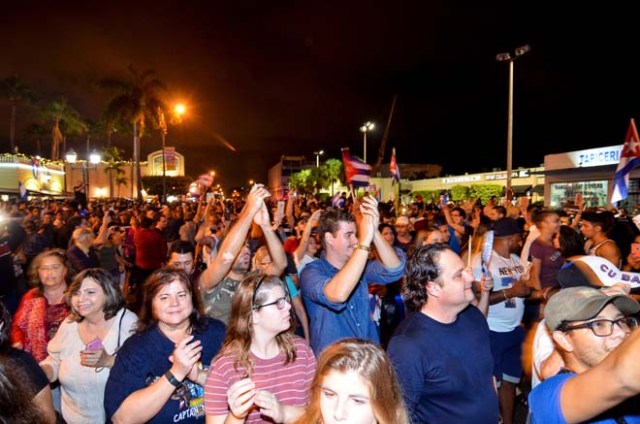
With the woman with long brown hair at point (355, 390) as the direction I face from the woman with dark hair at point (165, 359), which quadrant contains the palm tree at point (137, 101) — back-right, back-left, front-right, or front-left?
back-left

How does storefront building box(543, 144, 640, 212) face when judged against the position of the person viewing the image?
facing the viewer and to the left of the viewer

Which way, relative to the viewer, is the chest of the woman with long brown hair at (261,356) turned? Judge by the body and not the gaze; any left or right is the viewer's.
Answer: facing the viewer and to the right of the viewer

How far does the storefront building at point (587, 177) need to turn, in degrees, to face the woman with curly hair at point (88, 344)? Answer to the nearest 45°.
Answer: approximately 45° to its left

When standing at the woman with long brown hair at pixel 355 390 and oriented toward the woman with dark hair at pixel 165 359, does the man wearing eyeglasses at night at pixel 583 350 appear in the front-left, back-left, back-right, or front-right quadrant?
back-right

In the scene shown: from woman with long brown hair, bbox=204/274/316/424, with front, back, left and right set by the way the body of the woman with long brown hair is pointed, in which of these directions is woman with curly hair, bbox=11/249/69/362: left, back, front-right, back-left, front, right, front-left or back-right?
back
